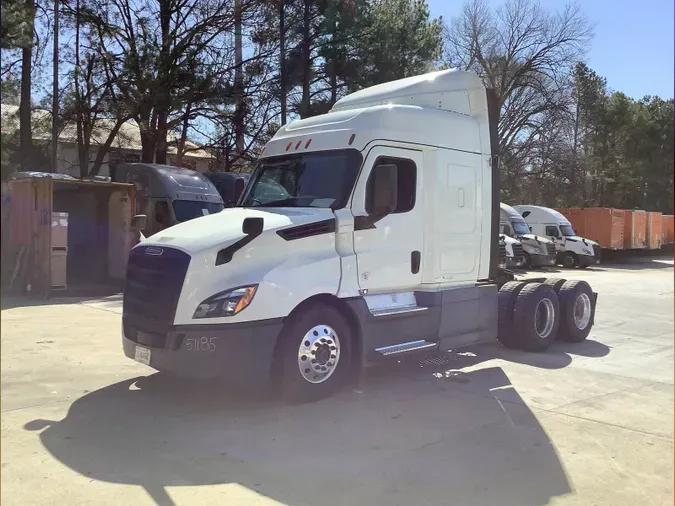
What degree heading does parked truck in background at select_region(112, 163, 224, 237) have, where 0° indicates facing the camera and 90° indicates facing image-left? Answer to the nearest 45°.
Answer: approximately 315°

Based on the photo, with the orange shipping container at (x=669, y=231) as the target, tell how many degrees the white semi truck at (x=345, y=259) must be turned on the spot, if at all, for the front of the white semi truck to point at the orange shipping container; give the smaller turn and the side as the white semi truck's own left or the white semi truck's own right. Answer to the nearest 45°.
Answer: approximately 180°

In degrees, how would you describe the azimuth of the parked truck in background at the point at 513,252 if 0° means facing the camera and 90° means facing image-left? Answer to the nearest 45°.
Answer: approximately 315°

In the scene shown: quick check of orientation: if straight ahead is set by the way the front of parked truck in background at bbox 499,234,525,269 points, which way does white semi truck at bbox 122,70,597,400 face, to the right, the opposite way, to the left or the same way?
to the right

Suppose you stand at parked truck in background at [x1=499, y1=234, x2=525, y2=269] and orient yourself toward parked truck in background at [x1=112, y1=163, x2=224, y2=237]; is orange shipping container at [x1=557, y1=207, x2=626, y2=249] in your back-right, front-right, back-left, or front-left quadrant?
back-right

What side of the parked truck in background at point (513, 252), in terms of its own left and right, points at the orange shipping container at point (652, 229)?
left

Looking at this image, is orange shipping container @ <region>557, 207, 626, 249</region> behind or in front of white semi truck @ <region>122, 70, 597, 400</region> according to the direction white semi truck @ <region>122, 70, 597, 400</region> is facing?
behind

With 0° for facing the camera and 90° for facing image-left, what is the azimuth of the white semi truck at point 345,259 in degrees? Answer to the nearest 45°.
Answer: approximately 45°

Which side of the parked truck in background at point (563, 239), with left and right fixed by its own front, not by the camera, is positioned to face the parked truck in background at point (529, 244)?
right
